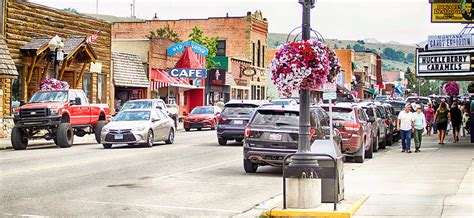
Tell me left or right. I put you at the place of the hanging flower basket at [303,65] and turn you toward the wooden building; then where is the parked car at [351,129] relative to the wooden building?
right

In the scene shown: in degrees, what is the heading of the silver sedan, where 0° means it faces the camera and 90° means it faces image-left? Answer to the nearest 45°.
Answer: approximately 45°

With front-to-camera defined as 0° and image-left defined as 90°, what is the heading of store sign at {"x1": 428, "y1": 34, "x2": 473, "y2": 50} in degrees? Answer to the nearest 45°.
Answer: approximately 0°

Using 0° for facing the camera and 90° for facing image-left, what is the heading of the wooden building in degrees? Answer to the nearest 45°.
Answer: approximately 315°

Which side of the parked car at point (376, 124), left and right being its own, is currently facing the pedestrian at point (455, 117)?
right

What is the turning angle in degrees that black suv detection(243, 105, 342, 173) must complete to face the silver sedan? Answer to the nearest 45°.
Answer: approximately 90° to its left

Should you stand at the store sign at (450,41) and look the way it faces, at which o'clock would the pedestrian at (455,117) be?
The pedestrian is roughly at 6 o'clock from the store sign.

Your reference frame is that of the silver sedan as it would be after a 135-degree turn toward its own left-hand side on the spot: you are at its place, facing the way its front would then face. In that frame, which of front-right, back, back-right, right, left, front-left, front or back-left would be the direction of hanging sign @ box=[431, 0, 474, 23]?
front

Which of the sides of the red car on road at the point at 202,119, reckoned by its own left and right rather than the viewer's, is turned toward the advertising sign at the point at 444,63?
left

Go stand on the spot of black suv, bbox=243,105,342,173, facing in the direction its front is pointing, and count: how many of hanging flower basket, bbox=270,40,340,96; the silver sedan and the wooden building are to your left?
2

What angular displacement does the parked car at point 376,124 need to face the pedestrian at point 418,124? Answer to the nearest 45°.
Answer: approximately 135° to its right
